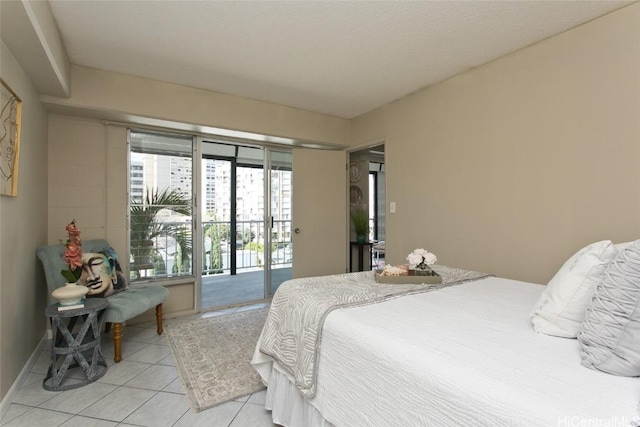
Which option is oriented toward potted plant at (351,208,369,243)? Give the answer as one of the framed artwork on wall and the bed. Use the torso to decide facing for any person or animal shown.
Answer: the framed artwork on wall

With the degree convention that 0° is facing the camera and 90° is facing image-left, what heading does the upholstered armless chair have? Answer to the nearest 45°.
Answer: approximately 315°

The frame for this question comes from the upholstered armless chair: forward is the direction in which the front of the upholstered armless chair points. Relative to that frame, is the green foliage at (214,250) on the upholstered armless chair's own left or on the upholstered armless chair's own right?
on the upholstered armless chair's own left

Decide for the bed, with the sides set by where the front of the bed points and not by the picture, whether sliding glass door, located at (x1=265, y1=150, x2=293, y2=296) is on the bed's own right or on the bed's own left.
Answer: on the bed's own right

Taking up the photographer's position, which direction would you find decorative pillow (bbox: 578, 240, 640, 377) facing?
facing the viewer and to the left of the viewer

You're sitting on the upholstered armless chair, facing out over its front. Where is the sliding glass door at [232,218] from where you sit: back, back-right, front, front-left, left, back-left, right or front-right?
left

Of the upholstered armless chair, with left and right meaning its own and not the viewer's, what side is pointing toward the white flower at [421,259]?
front

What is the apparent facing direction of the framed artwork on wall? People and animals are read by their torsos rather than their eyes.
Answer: to the viewer's right

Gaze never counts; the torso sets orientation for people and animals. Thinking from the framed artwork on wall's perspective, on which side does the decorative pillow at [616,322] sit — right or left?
on its right

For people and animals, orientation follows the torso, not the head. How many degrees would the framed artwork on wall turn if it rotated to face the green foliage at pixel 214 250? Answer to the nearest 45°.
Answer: approximately 45° to its left

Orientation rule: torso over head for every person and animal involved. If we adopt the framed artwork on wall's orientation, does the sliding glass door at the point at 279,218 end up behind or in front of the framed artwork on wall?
in front

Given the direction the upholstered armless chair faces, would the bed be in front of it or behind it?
in front

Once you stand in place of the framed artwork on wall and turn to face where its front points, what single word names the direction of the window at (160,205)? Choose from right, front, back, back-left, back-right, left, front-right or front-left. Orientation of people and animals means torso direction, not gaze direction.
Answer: front-left

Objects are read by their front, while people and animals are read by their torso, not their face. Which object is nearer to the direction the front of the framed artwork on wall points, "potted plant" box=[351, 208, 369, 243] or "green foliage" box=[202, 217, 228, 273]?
the potted plant

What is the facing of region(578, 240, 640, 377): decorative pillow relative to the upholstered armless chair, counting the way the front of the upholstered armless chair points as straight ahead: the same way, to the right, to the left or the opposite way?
the opposite way

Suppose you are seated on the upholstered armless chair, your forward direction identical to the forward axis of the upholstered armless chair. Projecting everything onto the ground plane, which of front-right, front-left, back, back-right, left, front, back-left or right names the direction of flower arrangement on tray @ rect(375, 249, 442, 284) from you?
front
